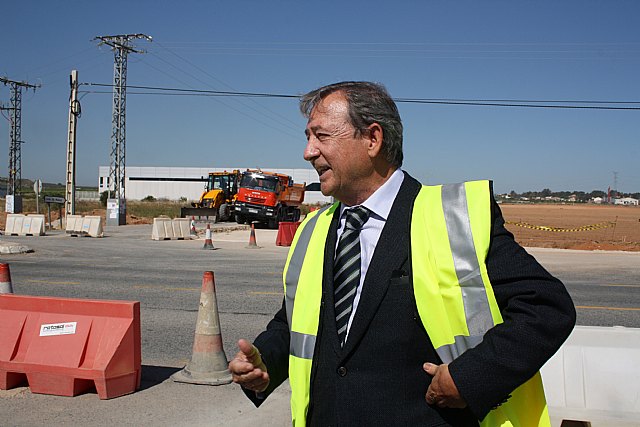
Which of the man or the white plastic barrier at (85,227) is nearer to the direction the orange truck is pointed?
the white plastic barrier

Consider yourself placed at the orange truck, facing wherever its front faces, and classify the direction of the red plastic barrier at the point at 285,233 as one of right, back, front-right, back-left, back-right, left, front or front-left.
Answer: front-left

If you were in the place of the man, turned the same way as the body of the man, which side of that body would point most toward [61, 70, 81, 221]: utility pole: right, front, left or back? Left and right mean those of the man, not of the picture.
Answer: right

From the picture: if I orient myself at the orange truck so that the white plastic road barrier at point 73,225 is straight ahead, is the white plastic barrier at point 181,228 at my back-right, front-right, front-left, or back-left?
front-left

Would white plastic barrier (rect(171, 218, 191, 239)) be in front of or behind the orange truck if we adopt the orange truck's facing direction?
in front

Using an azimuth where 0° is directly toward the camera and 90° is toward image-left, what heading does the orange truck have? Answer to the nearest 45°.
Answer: approximately 45°

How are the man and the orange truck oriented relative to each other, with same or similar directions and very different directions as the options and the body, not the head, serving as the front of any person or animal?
same or similar directions

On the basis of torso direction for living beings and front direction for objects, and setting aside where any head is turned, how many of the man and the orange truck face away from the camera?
0

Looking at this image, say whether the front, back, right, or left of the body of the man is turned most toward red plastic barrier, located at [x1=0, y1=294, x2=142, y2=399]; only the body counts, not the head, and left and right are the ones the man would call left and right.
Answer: right

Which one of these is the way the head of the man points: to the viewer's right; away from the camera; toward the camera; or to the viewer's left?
to the viewer's left

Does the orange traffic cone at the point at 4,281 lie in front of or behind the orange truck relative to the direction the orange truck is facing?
in front

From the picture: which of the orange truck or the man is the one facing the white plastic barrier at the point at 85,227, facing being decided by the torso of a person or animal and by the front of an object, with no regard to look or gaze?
the orange truck
